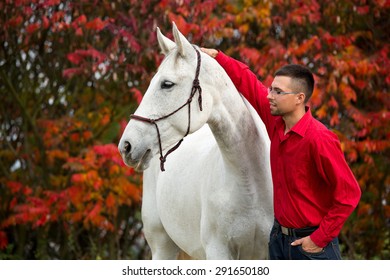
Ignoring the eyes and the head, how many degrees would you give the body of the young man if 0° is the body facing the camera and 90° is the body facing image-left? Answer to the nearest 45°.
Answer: approximately 45°

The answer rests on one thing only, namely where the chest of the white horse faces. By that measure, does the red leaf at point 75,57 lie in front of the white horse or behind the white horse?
behind

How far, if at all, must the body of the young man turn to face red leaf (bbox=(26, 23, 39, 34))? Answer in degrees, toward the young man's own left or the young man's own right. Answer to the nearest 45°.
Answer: approximately 90° to the young man's own right

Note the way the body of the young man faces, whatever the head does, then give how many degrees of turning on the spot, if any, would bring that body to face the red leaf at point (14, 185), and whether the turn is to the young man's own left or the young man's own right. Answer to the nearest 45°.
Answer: approximately 90° to the young man's own right
